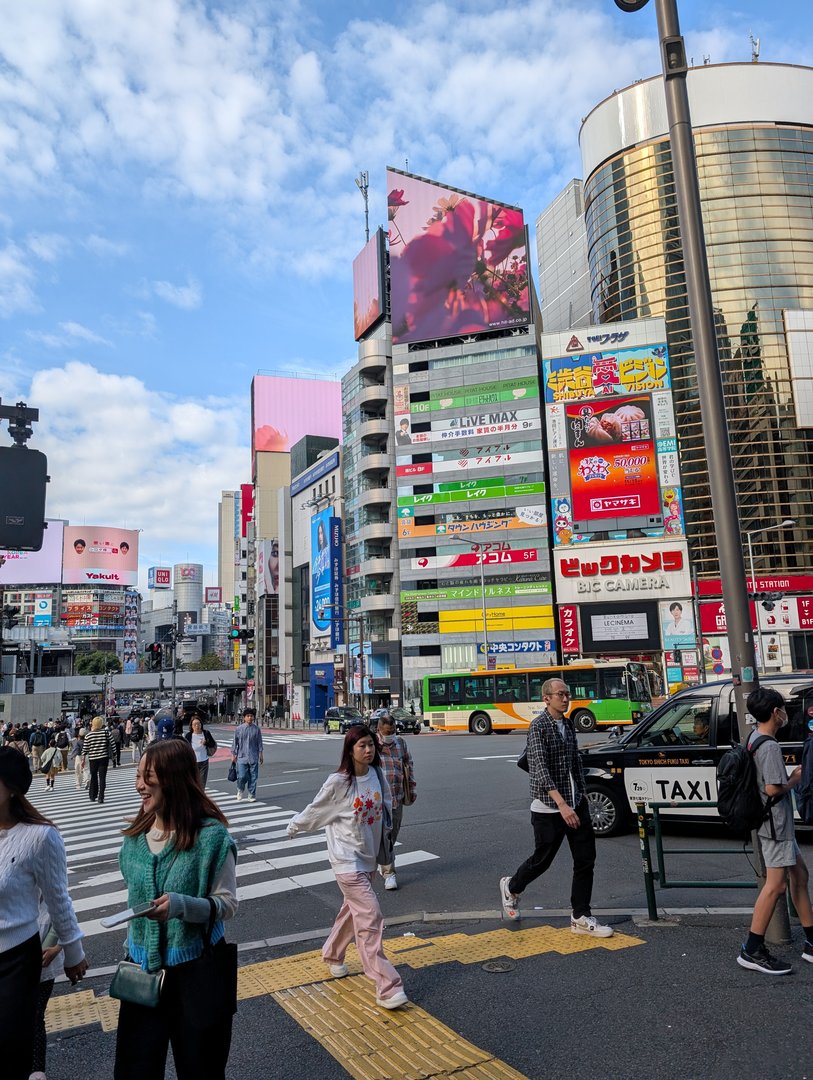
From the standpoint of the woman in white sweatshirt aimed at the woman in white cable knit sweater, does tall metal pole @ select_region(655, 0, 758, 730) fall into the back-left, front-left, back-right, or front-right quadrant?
back-left

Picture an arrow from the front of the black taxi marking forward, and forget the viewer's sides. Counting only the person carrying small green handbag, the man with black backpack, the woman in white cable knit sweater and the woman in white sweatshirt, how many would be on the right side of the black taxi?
0

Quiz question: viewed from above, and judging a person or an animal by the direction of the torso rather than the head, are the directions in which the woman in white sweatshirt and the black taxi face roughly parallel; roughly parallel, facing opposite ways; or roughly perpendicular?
roughly parallel, facing opposite ways

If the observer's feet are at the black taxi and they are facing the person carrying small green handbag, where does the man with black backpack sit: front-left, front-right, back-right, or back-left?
front-left

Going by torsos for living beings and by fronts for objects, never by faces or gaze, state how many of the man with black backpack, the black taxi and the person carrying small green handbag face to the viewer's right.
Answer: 1

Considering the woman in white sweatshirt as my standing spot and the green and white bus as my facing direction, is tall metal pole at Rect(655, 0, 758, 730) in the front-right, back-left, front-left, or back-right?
front-right

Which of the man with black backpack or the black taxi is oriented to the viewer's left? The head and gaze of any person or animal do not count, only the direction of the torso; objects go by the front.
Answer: the black taxi

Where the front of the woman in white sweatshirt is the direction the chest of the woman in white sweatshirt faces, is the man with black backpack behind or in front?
in front

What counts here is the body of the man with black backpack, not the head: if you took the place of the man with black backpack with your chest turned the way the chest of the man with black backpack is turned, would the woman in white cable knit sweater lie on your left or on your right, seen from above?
on your right

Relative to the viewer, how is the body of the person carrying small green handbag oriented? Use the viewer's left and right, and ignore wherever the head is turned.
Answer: facing the viewer and to the left of the viewer

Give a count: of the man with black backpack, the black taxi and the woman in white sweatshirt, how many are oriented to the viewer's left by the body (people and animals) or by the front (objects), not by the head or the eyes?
1

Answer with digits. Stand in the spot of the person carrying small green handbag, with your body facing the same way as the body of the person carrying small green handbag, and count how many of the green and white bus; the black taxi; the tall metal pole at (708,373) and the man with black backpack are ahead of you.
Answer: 0

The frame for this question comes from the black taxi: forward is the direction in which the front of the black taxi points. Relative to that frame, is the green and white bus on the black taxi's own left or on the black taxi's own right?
on the black taxi's own right

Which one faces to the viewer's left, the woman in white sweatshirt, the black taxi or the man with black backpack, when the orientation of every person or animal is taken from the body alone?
the black taxi

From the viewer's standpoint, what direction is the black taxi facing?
to the viewer's left

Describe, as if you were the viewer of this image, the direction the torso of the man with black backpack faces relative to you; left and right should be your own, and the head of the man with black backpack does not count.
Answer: facing to the right of the viewer
